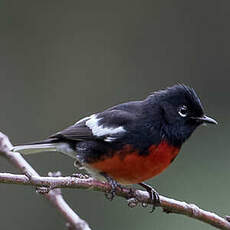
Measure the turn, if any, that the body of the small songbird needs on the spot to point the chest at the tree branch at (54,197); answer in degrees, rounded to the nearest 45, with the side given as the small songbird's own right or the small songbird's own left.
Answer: approximately 135° to the small songbird's own right

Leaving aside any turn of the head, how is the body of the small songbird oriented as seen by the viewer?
to the viewer's right
